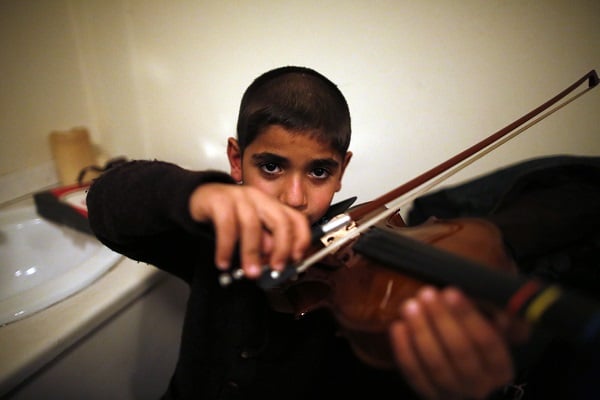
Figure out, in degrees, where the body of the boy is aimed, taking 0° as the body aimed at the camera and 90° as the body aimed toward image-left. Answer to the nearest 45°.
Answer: approximately 0°
